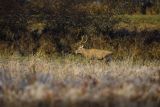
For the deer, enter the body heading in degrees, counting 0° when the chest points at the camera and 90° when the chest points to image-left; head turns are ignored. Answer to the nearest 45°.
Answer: approximately 90°
